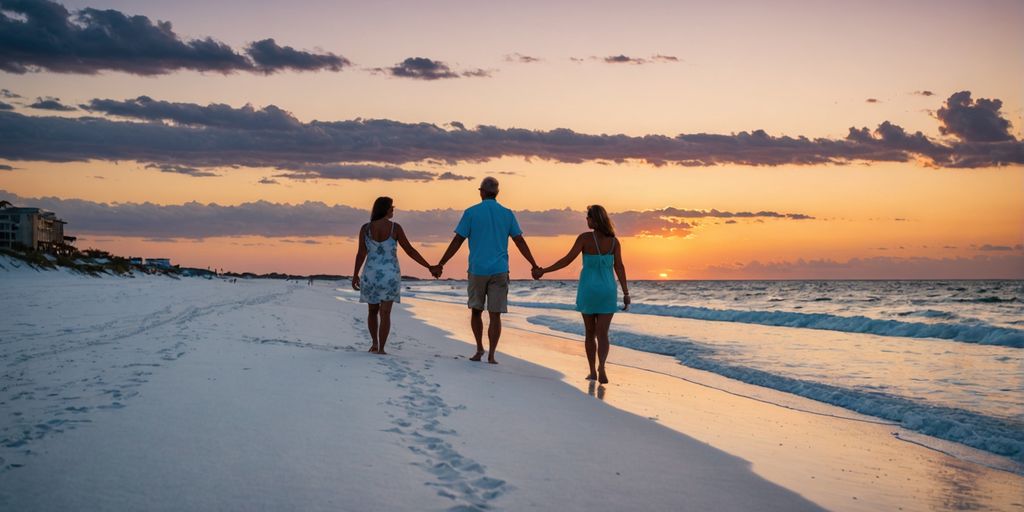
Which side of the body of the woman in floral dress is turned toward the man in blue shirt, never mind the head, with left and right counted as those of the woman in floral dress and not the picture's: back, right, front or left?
right

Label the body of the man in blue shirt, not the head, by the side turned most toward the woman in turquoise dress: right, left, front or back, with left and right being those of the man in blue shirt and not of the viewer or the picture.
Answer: right

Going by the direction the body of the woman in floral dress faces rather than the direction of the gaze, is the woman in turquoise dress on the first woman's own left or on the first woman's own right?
on the first woman's own right

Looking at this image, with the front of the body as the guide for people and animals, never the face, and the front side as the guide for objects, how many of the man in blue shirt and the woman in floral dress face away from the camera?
2

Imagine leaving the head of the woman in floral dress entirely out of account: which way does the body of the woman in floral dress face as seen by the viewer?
away from the camera

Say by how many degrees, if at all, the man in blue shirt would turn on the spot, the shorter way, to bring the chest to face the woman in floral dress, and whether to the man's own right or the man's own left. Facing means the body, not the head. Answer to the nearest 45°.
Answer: approximately 90° to the man's own left

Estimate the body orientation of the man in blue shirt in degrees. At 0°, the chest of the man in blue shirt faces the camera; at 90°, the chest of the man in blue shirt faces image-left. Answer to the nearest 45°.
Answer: approximately 180°
